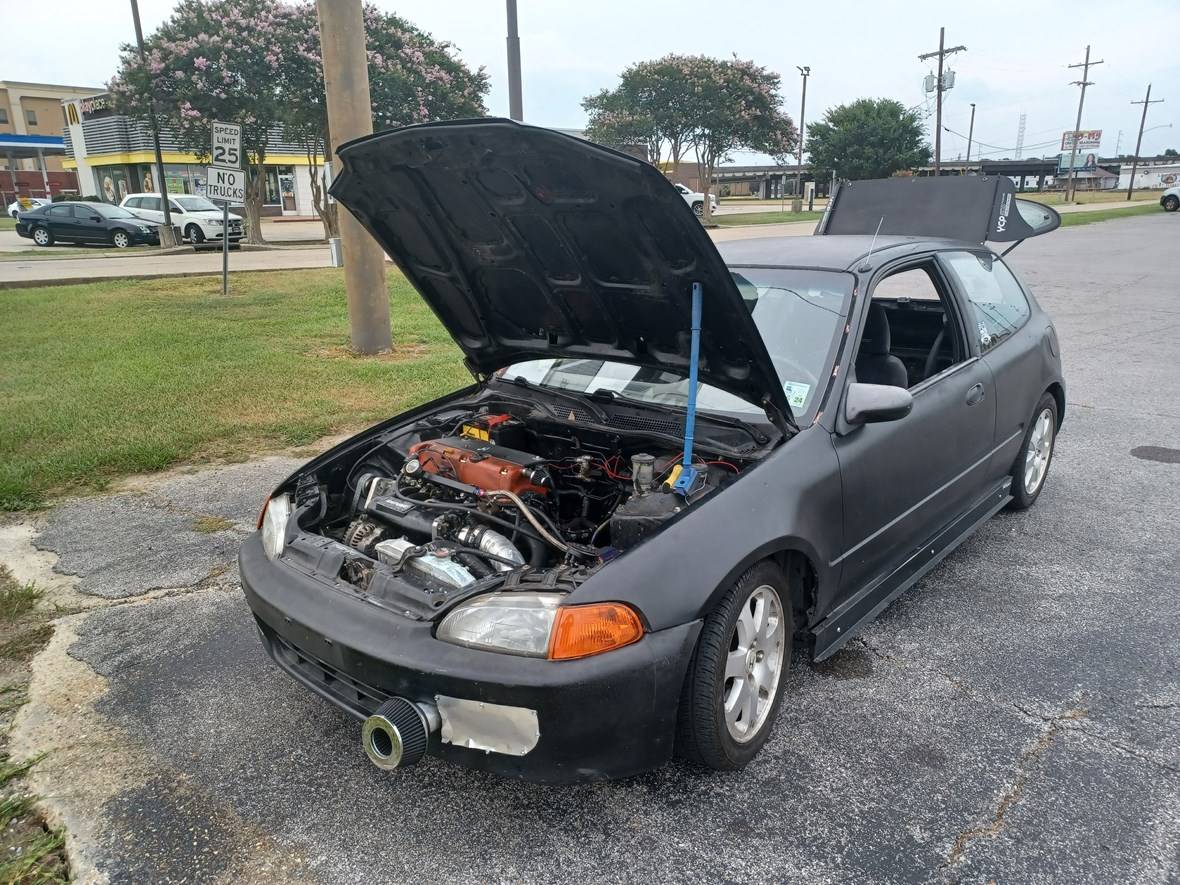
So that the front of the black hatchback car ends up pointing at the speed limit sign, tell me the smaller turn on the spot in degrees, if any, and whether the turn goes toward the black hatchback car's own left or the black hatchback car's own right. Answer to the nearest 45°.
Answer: approximately 90° to the black hatchback car's own right

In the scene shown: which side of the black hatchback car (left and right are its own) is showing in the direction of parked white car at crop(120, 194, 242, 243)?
right

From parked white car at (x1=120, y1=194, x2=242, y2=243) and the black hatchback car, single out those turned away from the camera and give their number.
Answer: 0

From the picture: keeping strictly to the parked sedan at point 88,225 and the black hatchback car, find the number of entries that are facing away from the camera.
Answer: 0

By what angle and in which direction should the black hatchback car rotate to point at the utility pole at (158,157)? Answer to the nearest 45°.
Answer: approximately 90° to its right

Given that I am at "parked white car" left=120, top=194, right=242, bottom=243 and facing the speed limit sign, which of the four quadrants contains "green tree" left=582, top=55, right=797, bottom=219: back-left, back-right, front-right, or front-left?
back-left

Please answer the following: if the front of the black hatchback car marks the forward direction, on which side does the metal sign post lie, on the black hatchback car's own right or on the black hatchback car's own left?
on the black hatchback car's own right

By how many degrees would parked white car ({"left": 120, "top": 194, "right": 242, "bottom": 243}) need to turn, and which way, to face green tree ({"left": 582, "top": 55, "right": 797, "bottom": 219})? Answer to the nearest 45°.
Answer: approximately 45° to its left

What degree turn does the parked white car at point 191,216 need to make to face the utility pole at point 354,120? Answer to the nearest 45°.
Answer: approximately 45° to its right

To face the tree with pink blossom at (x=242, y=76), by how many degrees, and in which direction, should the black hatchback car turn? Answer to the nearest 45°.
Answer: approximately 90° to its right

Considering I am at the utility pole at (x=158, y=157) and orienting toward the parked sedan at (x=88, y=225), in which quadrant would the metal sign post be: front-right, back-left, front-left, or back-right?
back-left
